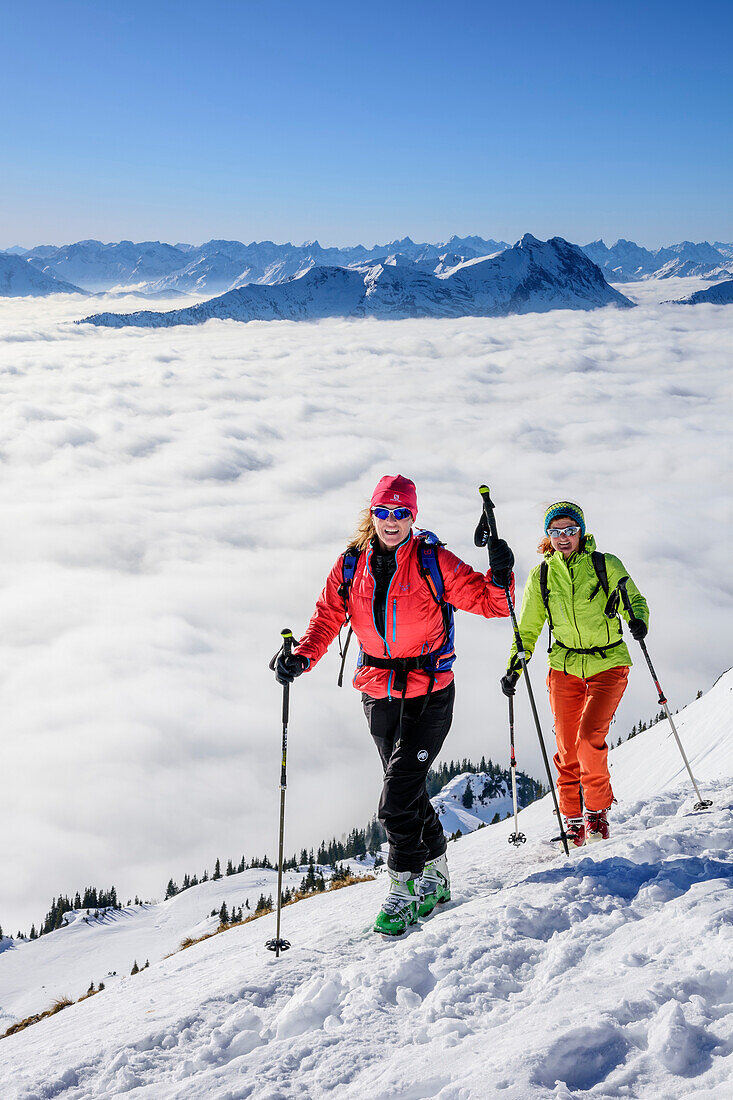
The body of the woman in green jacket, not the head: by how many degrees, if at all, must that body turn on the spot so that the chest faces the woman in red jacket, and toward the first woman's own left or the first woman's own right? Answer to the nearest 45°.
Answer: approximately 45° to the first woman's own right

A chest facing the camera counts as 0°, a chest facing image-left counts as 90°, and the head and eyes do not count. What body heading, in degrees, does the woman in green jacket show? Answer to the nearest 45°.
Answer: approximately 0°
